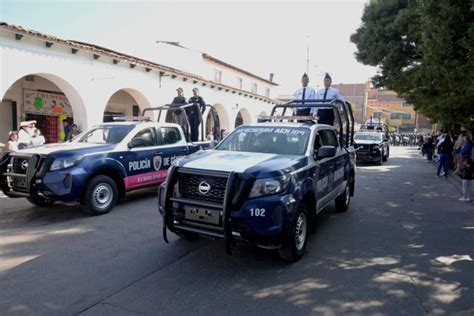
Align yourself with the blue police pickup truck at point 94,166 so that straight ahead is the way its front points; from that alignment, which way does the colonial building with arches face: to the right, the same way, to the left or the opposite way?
to the left

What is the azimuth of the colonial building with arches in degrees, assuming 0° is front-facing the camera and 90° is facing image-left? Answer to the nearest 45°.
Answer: approximately 315°

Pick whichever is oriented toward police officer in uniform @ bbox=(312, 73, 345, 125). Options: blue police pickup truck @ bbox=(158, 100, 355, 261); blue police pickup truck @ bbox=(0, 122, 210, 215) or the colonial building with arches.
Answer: the colonial building with arches

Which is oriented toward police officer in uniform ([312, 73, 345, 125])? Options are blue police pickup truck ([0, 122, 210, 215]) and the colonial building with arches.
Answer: the colonial building with arches

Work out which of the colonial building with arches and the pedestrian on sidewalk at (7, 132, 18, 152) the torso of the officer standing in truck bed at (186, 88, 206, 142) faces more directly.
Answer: the pedestrian on sidewalk

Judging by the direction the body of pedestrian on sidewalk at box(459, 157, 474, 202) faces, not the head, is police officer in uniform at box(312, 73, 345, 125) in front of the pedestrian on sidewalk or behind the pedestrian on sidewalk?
in front

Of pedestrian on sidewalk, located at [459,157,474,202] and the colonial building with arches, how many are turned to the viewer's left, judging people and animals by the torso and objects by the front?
1

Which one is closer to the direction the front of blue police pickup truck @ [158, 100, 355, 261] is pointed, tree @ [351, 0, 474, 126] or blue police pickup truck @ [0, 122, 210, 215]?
the blue police pickup truck

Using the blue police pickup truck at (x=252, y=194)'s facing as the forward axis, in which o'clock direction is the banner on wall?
The banner on wall is roughly at 3 o'clock from the blue police pickup truck.

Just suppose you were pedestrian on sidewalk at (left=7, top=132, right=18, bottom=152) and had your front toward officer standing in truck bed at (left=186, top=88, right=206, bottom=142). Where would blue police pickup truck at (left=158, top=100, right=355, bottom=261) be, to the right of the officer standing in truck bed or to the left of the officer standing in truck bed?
right

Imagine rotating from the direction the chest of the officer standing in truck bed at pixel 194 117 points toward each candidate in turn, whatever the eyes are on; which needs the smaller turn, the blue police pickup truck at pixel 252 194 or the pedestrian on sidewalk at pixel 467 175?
the blue police pickup truck

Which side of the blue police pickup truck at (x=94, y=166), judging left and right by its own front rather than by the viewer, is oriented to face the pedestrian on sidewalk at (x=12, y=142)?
right

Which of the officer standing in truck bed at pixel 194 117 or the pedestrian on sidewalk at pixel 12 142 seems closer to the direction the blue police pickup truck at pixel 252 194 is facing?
the pedestrian on sidewalk

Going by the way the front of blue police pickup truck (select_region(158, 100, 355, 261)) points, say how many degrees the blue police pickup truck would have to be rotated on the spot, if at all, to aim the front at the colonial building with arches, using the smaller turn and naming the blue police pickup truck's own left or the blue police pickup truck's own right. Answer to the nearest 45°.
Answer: approximately 90° to the blue police pickup truck's own right
